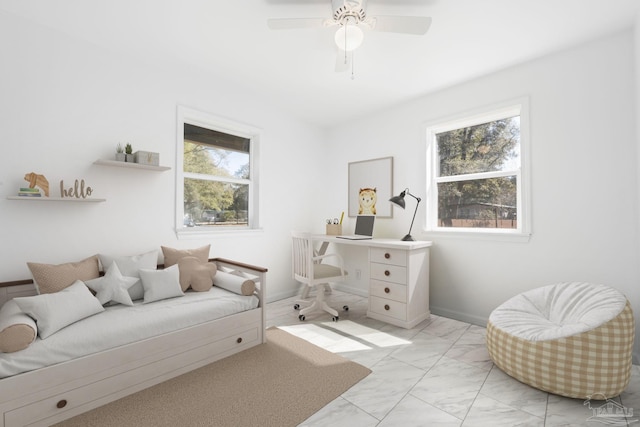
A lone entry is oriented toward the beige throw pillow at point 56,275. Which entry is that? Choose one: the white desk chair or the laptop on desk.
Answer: the laptop on desk

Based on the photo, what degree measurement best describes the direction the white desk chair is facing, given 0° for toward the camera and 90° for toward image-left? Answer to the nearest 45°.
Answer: approximately 225°

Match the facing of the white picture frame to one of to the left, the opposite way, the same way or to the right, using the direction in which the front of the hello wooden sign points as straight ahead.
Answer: to the right

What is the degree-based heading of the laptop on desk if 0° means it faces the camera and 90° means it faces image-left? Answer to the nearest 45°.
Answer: approximately 45°

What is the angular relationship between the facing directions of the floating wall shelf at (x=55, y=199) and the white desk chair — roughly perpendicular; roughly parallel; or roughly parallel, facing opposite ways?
roughly perpendicular

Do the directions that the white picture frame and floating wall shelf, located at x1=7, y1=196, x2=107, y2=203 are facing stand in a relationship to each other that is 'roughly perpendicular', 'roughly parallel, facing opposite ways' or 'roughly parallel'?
roughly perpendicular

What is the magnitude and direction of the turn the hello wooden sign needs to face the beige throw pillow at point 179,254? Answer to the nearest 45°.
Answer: approximately 90° to its left
